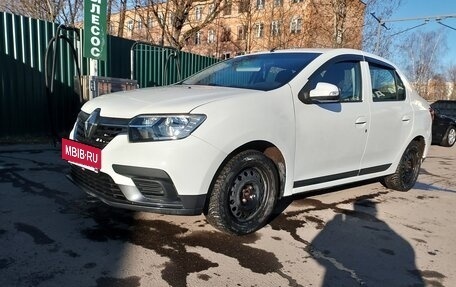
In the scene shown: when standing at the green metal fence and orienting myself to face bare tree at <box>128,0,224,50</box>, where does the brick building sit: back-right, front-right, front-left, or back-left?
front-right

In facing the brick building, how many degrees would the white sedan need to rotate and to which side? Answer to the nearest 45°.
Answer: approximately 135° to its right

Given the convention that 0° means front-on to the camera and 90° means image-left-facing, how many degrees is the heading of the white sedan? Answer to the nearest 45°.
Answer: approximately 45°

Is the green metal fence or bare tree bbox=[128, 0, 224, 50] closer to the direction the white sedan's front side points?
the green metal fence

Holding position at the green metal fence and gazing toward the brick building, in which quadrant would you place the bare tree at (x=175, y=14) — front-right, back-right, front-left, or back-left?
front-left

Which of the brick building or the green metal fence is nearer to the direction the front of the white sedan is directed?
the green metal fence

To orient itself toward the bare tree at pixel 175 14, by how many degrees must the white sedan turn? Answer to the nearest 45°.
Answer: approximately 135° to its right

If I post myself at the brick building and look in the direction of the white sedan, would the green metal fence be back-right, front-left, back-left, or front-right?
front-right
